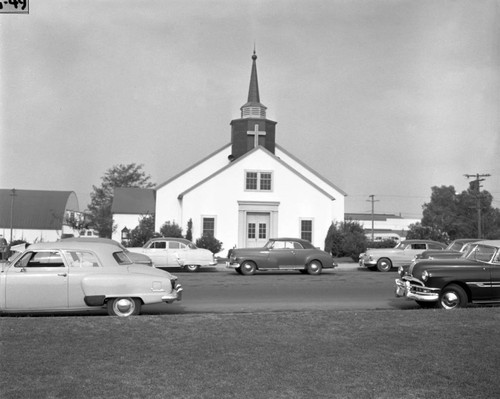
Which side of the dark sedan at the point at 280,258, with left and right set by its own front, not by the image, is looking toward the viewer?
left

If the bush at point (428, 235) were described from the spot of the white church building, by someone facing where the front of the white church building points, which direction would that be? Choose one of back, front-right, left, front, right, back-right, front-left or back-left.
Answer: left

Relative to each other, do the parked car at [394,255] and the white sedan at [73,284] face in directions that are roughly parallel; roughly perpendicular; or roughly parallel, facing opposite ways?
roughly parallel

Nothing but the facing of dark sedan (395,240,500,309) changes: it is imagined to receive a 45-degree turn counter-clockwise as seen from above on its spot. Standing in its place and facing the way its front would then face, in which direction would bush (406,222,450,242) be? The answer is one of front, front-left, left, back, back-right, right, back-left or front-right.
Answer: back

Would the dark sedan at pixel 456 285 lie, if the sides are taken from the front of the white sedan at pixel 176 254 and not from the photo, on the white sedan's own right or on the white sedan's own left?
on the white sedan's own left

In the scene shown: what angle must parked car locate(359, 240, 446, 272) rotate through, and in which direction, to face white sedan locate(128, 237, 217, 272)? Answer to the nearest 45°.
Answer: approximately 45° to its right

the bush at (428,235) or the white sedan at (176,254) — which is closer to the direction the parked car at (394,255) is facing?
the white sedan

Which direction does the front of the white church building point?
toward the camera

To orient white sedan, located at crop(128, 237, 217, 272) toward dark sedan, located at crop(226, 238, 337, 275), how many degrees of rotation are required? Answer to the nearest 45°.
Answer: approximately 135° to its left

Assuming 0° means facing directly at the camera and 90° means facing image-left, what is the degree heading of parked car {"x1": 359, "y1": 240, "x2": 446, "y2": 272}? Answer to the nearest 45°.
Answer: approximately 45°

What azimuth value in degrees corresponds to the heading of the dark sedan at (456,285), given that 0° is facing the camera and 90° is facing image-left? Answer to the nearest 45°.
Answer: approximately 45°

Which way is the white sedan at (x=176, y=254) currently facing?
to the viewer's left

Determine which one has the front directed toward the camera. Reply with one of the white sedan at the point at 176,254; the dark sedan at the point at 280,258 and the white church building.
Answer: the white church building

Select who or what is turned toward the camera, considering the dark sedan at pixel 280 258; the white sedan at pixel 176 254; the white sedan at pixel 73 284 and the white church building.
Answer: the white church building

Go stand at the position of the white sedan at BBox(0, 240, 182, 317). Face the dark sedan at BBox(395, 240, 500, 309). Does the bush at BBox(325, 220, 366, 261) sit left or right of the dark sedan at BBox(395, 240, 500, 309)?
left

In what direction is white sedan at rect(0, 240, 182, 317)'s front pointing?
to the viewer's left

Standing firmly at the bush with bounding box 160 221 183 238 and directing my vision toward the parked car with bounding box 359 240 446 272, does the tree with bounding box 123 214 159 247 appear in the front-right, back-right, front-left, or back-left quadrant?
back-right
